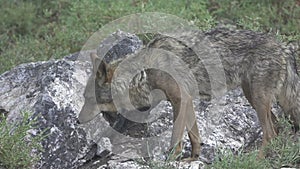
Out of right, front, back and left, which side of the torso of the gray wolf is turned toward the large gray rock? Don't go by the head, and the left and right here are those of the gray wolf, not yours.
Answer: front

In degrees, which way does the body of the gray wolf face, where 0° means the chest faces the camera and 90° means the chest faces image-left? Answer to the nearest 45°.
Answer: approximately 90°
